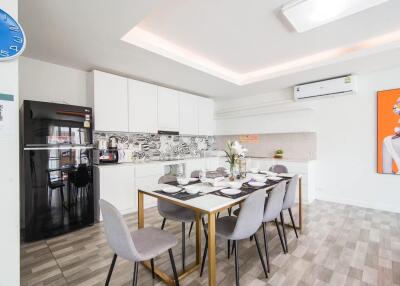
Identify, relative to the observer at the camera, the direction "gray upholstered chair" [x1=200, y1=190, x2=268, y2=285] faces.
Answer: facing away from the viewer and to the left of the viewer

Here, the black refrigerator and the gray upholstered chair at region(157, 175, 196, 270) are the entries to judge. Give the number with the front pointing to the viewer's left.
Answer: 0

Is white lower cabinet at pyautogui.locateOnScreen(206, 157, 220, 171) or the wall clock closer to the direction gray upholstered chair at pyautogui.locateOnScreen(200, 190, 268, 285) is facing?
the white lower cabinet

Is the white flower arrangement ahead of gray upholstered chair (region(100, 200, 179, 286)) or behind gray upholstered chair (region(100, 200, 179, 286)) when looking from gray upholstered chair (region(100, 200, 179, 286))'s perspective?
ahead

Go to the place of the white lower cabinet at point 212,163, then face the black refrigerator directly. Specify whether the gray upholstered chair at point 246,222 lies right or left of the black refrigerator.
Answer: left

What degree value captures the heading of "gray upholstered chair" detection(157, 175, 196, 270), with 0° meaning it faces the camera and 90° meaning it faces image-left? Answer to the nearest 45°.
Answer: approximately 315°

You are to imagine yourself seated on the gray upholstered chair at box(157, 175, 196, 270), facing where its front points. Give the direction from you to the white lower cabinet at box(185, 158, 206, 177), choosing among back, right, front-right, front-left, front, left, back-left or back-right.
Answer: back-left

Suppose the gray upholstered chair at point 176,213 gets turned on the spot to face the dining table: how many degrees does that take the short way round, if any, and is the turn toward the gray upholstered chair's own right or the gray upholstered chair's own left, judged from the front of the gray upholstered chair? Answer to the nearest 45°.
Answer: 0° — it already faces it

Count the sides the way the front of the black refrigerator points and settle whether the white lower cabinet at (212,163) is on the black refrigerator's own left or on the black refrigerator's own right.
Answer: on the black refrigerator's own left

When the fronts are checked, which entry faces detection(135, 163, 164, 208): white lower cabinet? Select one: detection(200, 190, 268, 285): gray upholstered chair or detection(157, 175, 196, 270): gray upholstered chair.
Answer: detection(200, 190, 268, 285): gray upholstered chair

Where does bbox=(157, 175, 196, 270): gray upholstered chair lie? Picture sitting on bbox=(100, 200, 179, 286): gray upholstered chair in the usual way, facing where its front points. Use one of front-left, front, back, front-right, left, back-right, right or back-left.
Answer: front

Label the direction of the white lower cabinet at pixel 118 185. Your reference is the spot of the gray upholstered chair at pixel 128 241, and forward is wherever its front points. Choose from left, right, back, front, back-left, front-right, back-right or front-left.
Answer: front-left

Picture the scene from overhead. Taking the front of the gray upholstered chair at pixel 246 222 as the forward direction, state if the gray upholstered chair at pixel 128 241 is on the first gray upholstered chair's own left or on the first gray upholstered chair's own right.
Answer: on the first gray upholstered chair's own left

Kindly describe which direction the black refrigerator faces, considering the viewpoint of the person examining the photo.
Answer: facing the viewer and to the right of the viewer

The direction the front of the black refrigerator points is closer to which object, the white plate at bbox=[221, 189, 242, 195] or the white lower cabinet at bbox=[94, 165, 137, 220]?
the white plate

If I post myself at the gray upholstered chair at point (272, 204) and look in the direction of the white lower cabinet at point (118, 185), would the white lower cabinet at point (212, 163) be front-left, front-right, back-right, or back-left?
front-right
